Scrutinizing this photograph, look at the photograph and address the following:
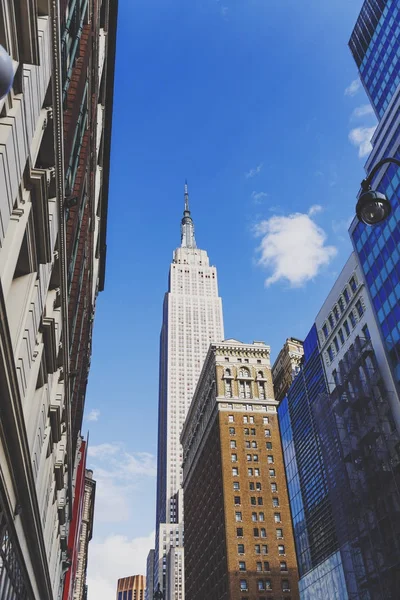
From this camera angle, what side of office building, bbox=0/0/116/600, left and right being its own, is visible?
right
